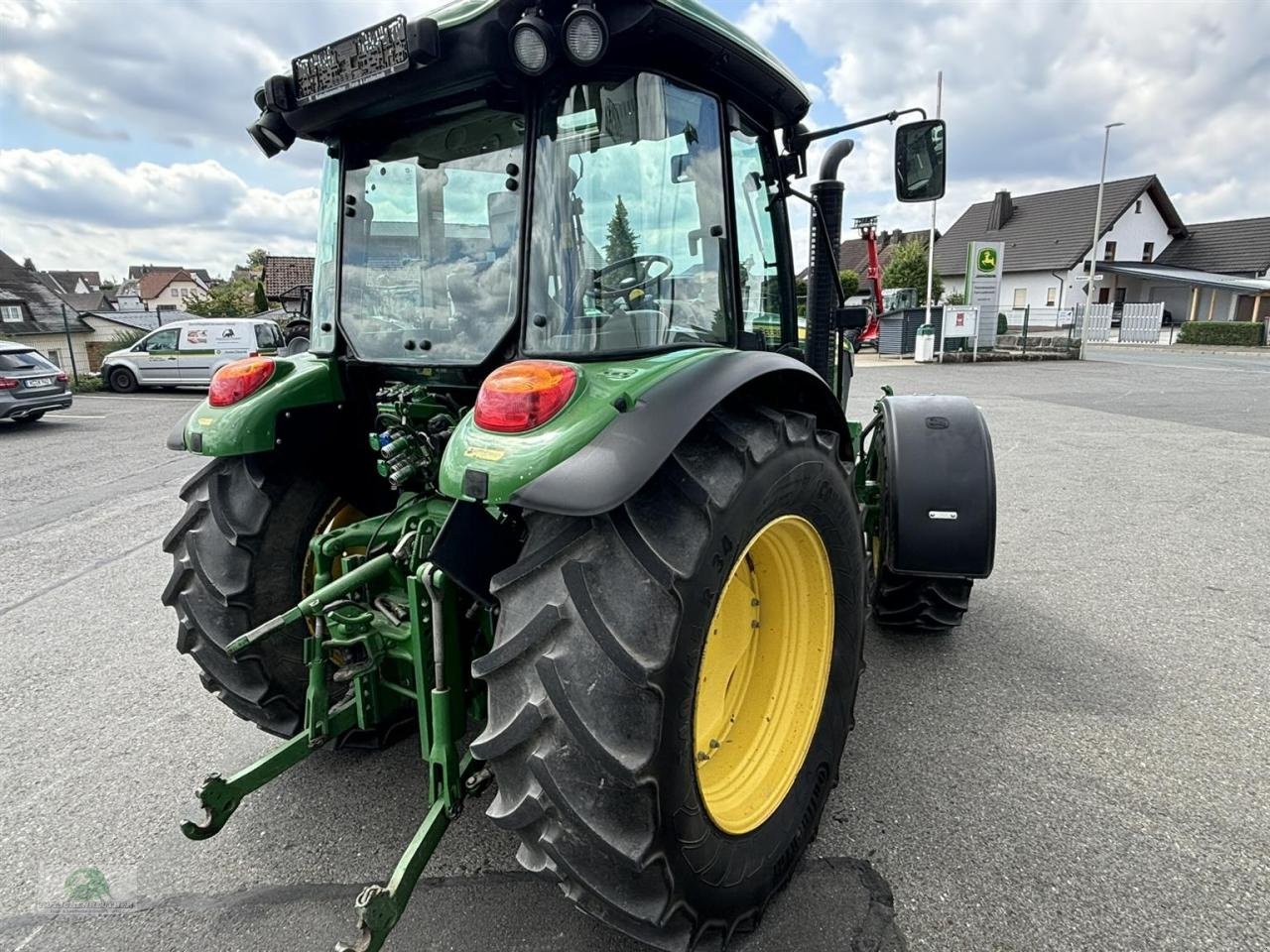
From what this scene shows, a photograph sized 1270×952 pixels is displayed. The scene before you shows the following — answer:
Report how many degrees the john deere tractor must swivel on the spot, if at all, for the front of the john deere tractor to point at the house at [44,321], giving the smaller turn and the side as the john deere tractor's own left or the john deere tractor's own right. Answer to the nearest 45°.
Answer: approximately 90° to the john deere tractor's own left

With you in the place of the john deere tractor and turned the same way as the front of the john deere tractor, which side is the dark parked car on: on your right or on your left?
on your left

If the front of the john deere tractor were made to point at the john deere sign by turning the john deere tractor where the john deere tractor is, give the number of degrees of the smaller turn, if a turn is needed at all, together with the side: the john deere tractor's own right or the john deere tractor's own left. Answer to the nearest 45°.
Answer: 0° — it already faces it

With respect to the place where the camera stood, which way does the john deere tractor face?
facing away from the viewer and to the right of the viewer

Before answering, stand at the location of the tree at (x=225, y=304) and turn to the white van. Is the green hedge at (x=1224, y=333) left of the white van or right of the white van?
left

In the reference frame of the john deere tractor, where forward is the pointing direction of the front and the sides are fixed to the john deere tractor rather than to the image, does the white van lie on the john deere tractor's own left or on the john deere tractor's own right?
on the john deere tractor's own left

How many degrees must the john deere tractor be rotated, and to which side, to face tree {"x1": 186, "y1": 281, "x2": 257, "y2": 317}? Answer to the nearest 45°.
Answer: approximately 90° to its left

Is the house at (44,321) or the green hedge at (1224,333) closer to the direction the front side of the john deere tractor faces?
the green hedge

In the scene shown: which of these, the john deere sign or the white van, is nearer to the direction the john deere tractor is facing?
the john deere sign

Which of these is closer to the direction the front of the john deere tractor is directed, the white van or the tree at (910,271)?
the tree

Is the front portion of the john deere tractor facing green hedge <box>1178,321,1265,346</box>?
yes
